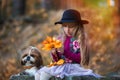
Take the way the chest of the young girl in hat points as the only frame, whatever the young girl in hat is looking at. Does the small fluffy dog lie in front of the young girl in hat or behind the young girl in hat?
in front

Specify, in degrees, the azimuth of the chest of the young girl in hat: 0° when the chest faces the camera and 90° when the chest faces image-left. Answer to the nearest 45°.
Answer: approximately 45°
